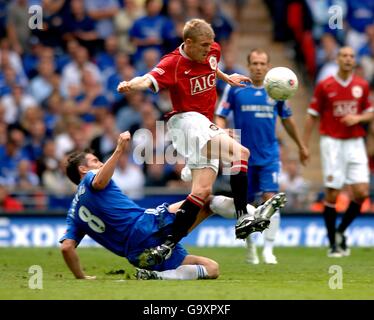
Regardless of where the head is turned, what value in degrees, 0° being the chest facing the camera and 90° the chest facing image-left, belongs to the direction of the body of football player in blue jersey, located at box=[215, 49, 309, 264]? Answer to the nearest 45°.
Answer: approximately 0°

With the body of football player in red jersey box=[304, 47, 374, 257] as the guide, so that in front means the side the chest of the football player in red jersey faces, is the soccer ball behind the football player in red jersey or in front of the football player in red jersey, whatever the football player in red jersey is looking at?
in front

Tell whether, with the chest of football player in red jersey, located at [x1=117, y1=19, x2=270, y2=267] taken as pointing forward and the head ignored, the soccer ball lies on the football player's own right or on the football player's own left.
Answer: on the football player's own left

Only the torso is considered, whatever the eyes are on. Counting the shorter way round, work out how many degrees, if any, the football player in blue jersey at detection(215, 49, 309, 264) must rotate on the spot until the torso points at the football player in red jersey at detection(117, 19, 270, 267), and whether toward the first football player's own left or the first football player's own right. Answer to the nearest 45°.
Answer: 0° — they already face them

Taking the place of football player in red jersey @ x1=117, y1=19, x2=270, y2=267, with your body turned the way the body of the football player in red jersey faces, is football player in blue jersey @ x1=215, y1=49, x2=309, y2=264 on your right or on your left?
on your left

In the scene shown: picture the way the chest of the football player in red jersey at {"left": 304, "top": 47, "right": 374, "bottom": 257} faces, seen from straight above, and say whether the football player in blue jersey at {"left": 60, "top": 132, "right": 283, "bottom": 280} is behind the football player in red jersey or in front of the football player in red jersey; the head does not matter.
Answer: in front

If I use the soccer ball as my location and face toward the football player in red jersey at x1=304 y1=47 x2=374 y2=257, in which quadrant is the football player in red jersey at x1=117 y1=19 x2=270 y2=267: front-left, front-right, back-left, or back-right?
back-left
